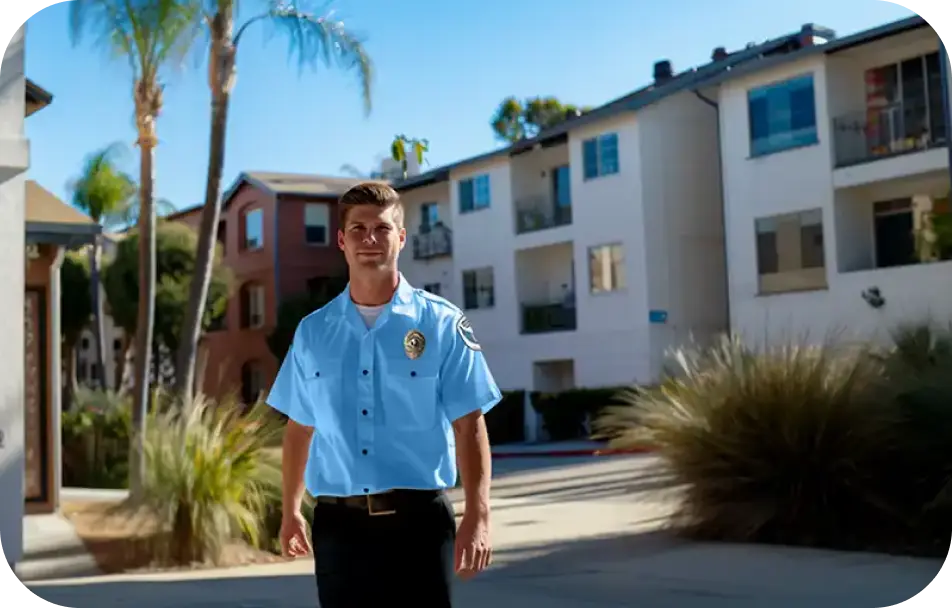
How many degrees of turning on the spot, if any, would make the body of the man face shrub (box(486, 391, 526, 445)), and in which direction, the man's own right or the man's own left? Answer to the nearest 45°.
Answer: approximately 180°

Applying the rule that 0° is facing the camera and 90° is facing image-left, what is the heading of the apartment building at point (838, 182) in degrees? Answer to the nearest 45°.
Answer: approximately 45°

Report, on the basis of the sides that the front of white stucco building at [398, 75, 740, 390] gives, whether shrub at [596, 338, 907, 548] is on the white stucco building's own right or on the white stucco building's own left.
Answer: on the white stucco building's own left

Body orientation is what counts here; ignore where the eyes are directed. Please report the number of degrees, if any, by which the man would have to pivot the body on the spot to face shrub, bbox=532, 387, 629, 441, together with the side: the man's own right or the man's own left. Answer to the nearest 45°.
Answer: approximately 180°

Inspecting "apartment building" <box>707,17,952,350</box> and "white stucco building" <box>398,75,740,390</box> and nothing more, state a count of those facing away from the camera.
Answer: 0

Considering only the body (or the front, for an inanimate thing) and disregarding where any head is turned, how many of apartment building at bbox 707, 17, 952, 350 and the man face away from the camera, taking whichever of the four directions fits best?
0

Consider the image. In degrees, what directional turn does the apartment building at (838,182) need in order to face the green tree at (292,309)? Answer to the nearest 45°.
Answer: approximately 45° to its right

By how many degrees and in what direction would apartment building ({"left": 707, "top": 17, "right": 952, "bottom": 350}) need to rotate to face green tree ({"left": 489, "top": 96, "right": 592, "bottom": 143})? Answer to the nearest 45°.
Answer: approximately 90° to its right

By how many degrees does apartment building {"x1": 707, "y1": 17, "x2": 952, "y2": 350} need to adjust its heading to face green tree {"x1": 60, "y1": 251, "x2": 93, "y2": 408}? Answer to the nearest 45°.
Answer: approximately 45° to its right

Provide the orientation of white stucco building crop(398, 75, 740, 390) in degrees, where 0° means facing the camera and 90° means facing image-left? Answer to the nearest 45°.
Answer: approximately 45°
